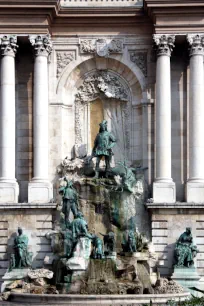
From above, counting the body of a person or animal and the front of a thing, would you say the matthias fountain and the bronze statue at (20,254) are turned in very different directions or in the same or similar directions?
same or similar directions

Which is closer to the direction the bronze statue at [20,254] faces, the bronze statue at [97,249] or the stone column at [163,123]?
the bronze statue

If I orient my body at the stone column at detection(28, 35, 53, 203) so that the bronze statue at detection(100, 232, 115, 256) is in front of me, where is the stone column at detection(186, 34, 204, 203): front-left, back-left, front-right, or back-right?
front-left

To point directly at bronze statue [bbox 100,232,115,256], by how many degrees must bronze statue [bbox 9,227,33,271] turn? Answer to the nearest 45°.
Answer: approximately 90° to its left

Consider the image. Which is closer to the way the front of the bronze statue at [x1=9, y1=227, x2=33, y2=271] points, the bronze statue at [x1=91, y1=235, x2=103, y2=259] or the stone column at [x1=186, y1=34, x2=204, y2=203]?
the bronze statue

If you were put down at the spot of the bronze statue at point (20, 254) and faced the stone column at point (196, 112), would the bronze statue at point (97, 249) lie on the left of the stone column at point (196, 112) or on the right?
right

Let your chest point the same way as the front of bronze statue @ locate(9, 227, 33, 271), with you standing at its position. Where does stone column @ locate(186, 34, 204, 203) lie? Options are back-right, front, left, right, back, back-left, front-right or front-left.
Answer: left

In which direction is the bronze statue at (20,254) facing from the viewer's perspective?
toward the camera

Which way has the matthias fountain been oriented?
toward the camera

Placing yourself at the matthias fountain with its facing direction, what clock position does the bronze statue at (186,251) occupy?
The bronze statue is roughly at 9 o'clock from the matthias fountain.
